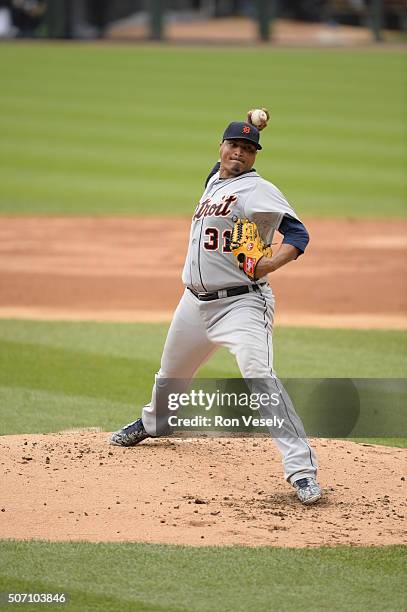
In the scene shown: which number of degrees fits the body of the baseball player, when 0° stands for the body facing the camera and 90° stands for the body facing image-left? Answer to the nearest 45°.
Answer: approximately 45°
